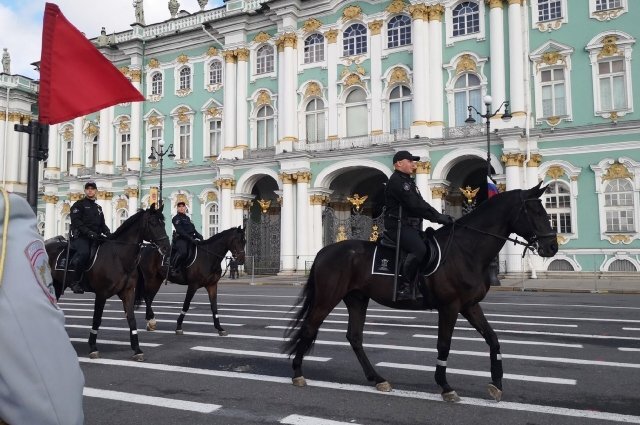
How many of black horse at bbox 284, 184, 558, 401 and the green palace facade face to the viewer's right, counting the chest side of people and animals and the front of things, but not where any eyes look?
1

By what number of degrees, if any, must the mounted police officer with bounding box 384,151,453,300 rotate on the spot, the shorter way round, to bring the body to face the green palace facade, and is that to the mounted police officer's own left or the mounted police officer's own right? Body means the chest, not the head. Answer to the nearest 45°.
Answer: approximately 90° to the mounted police officer's own left

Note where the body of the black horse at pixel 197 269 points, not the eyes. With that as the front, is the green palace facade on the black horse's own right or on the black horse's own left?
on the black horse's own left

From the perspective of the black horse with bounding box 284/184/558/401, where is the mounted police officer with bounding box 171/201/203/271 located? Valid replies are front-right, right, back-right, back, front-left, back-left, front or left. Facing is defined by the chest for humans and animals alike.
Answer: back-left

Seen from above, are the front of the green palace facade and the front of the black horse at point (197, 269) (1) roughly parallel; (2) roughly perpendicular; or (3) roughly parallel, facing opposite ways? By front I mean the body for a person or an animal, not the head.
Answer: roughly perpendicular

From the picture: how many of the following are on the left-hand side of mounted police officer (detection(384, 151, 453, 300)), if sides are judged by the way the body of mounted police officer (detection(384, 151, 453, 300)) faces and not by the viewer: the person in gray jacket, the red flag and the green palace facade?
1

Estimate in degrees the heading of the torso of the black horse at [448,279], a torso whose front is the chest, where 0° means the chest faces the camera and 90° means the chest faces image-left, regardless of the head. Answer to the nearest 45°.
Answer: approximately 270°

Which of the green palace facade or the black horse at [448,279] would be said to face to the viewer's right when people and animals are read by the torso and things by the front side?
the black horse

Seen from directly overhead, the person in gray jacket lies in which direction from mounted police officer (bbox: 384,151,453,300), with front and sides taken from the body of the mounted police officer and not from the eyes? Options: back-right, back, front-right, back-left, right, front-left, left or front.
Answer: right

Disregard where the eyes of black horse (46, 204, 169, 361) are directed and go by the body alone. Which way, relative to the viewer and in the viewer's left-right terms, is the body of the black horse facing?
facing the viewer and to the right of the viewer

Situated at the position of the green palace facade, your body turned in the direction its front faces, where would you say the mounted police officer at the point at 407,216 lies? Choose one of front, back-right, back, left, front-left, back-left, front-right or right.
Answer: front-left

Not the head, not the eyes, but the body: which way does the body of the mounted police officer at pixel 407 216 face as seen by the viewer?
to the viewer's right

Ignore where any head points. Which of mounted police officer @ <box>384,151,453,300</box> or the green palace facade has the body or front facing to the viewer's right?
the mounted police officer

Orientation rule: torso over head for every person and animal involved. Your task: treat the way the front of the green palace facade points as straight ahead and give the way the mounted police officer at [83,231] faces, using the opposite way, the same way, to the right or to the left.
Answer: to the left
